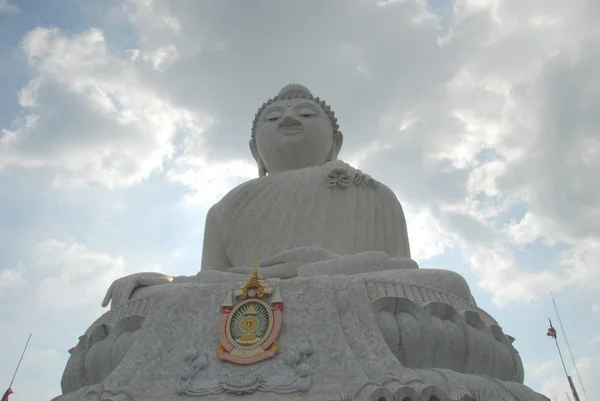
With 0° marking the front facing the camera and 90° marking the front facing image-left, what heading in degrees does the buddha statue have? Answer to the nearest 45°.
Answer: approximately 0°

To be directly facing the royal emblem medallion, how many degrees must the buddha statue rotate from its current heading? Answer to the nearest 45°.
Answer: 0° — it already faces it
